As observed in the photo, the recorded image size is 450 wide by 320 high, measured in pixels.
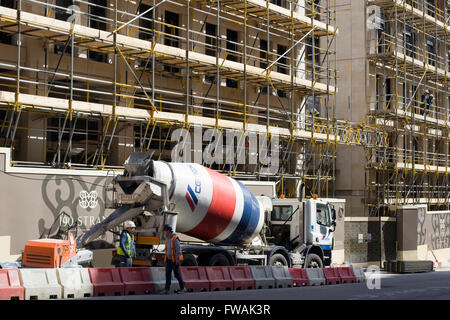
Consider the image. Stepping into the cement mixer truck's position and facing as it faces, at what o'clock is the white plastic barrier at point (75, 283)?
The white plastic barrier is roughly at 6 o'clock from the cement mixer truck.

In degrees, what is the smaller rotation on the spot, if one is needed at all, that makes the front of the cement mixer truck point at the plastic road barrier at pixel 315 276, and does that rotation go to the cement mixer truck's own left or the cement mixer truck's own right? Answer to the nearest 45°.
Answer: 0° — it already faces it

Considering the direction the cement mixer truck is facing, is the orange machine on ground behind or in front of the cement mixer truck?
behind

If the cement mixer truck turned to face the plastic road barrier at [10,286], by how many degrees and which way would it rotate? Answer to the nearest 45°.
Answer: approximately 180°

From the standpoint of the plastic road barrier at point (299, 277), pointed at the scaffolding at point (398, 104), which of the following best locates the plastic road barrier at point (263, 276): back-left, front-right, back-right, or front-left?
back-left

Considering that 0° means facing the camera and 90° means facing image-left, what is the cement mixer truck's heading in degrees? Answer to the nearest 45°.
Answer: approximately 225°

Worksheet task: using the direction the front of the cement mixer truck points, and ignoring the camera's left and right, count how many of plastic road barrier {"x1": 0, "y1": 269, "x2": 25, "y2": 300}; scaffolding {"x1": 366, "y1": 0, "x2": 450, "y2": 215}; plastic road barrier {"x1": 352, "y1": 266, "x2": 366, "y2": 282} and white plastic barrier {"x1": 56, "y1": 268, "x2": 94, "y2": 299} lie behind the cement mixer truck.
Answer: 2

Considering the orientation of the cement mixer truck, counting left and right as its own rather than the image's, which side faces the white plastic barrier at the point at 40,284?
back

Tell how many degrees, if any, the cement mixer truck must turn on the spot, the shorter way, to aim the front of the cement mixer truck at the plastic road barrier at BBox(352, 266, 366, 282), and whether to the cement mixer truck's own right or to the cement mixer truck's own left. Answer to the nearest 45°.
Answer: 0° — it already faces it

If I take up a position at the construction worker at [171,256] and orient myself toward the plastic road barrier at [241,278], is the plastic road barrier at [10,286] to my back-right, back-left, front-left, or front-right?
back-left

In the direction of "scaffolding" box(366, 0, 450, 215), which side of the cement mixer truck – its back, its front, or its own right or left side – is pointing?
front

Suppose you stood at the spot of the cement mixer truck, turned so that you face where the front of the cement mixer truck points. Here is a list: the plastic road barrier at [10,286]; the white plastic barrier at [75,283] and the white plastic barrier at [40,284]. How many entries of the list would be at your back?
3
